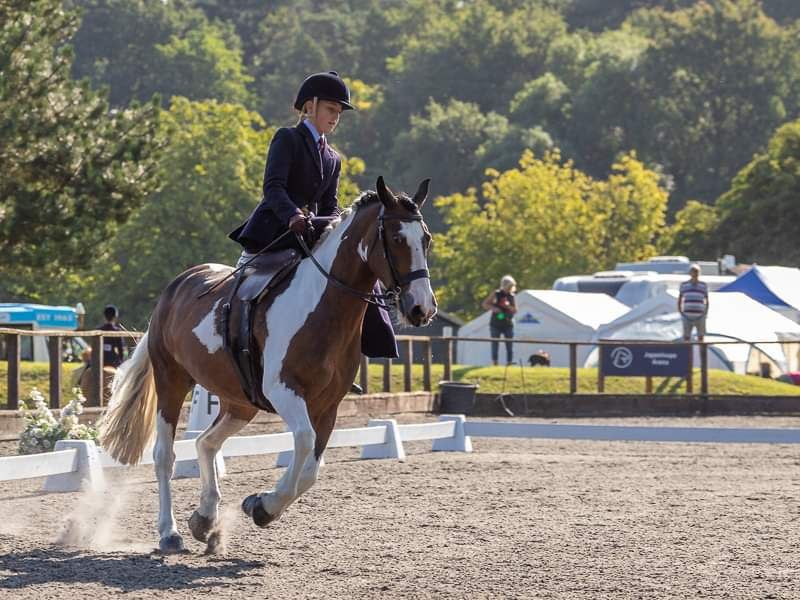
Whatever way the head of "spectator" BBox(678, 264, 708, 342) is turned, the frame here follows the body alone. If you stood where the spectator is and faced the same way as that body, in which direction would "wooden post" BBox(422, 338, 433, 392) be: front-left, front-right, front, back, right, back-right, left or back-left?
front-right

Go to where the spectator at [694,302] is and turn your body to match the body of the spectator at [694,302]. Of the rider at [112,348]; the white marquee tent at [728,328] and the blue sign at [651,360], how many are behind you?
1

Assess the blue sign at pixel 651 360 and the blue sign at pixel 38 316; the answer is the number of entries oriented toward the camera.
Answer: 2

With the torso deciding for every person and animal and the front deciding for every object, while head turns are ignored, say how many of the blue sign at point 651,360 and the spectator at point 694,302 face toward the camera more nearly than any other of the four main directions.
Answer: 2

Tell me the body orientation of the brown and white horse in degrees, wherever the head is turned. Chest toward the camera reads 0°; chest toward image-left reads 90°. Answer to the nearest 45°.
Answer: approximately 315°

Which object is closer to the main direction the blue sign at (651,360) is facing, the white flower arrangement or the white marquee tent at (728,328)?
the white flower arrangement

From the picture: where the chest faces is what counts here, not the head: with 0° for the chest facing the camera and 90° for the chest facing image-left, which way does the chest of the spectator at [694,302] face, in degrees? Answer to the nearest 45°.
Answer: approximately 0°

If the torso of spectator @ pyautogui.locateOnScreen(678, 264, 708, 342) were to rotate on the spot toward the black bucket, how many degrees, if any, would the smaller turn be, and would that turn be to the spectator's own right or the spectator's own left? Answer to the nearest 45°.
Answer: approximately 45° to the spectator's own right
